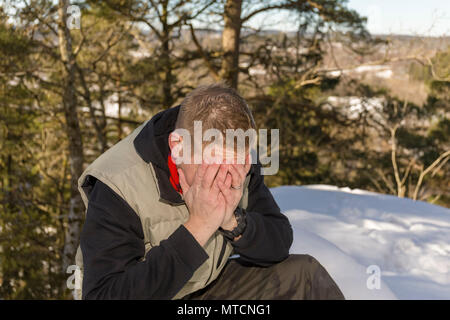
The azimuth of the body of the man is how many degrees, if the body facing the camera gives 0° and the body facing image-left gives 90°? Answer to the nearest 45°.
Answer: approximately 315°
